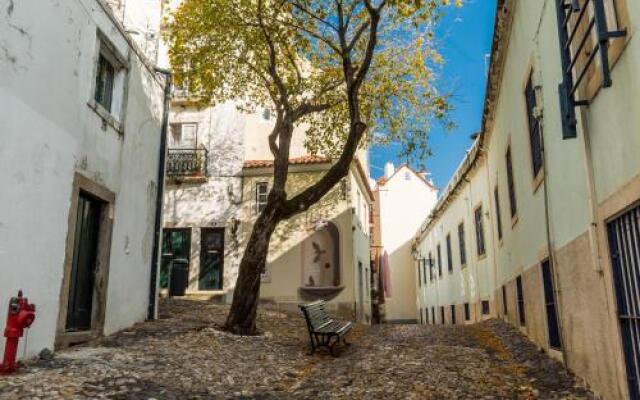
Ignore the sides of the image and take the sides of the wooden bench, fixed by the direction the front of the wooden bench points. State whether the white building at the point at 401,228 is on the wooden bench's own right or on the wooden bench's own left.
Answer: on the wooden bench's own left

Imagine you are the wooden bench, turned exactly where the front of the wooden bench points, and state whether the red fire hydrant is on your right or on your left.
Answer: on your right

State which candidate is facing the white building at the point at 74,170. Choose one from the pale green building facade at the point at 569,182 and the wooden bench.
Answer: the pale green building facade

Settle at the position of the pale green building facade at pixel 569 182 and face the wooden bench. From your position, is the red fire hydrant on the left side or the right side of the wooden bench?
left

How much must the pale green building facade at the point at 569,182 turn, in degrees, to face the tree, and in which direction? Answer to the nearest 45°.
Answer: approximately 45° to its right

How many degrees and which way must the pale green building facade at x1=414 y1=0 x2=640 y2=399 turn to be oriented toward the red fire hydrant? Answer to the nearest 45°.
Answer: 0° — it already faces it

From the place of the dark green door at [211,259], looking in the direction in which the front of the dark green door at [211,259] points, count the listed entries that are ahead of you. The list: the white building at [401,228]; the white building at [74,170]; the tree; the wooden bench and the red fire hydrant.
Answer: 4

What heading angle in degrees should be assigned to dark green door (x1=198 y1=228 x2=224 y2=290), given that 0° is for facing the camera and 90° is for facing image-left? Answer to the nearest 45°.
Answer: approximately 0°

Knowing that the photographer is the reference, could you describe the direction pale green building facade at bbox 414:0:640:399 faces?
facing to the left of the viewer

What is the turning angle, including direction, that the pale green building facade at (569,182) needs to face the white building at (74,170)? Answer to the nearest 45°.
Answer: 0° — it already faces it
